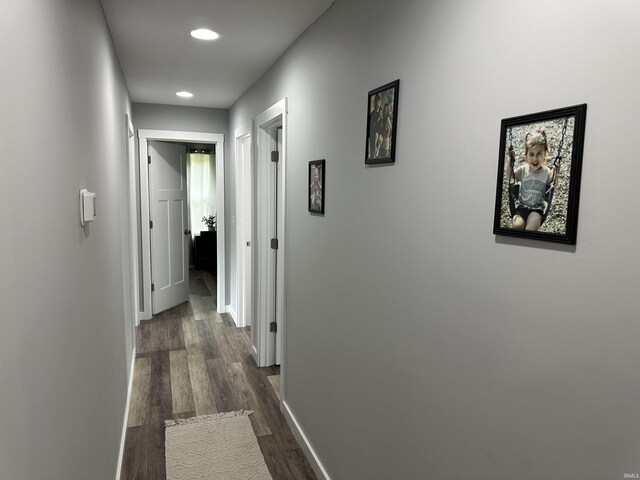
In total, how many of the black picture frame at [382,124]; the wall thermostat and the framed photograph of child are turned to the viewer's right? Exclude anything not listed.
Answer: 1

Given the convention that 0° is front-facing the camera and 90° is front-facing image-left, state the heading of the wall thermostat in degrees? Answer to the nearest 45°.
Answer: approximately 270°

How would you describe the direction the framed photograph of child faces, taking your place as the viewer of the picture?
facing the viewer and to the left of the viewer

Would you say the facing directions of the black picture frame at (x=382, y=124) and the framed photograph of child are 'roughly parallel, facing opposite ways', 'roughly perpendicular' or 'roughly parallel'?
roughly parallel

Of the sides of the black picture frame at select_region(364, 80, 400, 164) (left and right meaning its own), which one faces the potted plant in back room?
right

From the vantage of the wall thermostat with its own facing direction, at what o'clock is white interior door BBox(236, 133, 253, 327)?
The white interior door is roughly at 10 o'clock from the wall thermostat.

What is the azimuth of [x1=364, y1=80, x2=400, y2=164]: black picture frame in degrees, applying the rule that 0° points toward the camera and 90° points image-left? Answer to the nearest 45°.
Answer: approximately 45°

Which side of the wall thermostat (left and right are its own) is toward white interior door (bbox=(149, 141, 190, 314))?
left

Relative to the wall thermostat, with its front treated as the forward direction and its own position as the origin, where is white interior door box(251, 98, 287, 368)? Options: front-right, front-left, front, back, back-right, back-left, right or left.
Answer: front-left

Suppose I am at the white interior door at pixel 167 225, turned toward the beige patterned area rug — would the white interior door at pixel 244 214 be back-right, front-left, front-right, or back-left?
front-left

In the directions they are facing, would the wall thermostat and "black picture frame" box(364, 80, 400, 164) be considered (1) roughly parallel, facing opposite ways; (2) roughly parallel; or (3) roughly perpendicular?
roughly parallel, facing opposite ways

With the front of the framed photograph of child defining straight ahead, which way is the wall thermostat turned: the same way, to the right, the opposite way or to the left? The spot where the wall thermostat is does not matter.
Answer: the opposite way

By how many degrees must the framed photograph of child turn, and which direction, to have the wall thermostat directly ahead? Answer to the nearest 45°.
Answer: approximately 45° to its right
